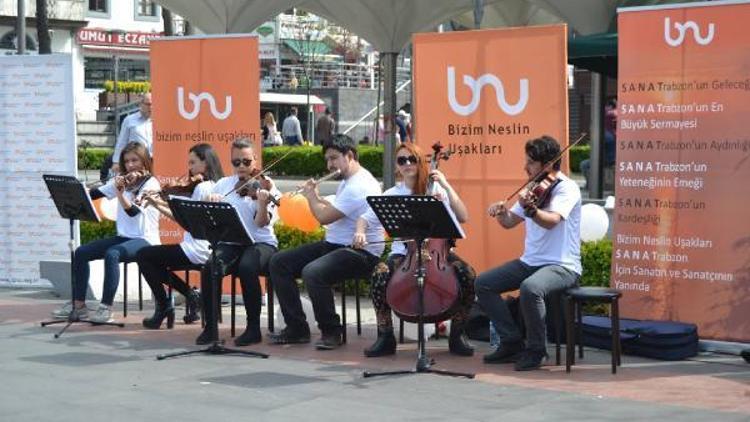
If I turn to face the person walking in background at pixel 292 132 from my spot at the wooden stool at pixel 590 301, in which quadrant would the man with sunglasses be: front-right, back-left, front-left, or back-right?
front-left

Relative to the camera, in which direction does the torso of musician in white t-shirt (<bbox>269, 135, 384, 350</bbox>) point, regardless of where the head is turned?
to the viewer's left

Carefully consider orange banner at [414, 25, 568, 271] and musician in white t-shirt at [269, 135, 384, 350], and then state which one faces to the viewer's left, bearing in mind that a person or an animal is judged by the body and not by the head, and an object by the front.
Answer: the musician in white t-shirt

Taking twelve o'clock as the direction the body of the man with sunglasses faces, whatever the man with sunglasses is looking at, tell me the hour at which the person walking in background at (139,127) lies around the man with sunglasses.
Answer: The person walking in background is roughly at 4 o'clock from the man with sunglasses.

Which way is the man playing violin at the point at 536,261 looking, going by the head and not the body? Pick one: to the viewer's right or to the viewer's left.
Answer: to the viewer's left

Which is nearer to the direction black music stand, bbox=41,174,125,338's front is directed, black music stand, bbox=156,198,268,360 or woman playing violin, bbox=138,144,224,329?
the woman playing violin

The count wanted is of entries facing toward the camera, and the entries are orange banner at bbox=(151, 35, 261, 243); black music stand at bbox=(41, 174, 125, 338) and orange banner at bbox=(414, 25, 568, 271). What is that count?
2

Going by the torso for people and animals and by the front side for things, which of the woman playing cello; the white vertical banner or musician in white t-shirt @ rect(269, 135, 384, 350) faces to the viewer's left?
the musician in white t-shirt

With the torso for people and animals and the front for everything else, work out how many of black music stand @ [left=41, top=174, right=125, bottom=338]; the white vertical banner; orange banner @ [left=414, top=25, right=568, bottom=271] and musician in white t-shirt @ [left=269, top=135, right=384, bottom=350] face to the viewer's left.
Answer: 1

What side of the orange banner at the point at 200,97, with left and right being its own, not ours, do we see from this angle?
front

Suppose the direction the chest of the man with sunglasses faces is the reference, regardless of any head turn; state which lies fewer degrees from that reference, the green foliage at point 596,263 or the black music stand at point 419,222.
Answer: the black music stand
